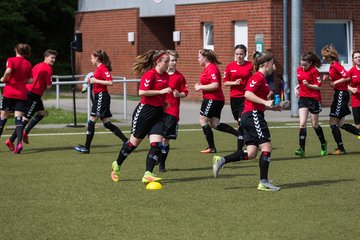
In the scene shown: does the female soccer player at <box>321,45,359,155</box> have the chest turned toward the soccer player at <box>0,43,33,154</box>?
yes

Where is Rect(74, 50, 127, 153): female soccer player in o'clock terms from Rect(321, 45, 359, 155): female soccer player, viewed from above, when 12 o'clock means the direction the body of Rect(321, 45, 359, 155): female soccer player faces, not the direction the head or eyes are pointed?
Rect(74, 50, 127, 153): female soccer player is roughly at 12 o'clock from Rect(321, 45, 359, 155): female soccer player.

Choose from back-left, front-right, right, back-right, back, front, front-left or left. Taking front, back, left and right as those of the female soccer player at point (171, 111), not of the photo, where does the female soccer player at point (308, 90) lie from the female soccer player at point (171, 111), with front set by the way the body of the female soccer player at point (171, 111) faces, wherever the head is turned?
back

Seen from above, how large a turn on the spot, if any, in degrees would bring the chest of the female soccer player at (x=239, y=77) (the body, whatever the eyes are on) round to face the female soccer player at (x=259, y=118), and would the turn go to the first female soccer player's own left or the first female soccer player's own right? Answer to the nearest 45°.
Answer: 0° — they already face them

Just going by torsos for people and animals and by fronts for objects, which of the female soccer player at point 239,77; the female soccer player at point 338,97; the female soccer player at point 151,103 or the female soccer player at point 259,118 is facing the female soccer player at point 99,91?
the female soccer player at point 338,97

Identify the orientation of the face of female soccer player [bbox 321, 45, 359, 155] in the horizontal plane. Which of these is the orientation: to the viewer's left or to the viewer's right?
to the viewer's left

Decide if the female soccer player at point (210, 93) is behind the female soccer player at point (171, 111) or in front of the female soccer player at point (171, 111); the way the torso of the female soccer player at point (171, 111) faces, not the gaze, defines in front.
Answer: behind

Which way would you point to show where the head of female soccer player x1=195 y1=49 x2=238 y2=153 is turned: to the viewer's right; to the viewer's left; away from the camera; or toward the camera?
to the viewer's left

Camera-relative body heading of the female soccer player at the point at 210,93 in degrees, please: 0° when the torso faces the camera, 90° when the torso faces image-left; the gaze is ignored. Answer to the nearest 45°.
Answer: approximately 90°

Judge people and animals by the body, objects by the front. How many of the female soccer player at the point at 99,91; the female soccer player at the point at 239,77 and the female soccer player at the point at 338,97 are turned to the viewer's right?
0

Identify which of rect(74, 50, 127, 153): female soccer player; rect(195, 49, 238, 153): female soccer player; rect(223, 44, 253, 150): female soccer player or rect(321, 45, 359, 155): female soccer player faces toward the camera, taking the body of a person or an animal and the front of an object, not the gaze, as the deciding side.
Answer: rect(223, 44, 253, 150): female soccer player

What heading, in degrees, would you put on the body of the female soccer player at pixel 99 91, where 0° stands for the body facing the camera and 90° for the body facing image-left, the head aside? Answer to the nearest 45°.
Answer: approximately 90°

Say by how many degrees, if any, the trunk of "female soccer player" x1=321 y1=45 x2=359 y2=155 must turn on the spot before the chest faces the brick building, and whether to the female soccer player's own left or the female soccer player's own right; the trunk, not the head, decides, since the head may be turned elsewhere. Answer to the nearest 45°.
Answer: approximately 90° to the female soccer player's own right

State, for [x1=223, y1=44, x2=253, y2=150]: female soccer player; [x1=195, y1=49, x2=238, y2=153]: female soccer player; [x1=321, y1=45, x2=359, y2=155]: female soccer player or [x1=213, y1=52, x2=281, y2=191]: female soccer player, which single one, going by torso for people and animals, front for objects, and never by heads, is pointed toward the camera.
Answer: [x1=223, y1=44, x2=253, y2=150]: female soccer player

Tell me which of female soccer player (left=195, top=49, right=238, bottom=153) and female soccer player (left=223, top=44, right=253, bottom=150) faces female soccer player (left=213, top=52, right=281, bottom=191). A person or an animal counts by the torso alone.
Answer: female soccer player (left=223, top=44, right=253, bottom=150)
